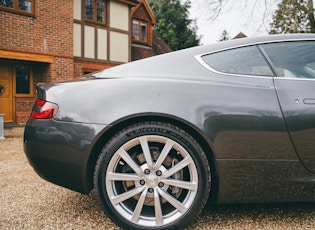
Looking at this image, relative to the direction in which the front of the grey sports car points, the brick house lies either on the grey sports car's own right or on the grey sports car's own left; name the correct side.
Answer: on the grey sports car's own left

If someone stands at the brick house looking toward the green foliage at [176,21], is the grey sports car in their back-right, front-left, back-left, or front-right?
back-right

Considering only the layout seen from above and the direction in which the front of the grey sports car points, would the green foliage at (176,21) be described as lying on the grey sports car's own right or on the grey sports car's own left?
on the grey sports car's own left

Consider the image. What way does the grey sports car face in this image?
to the viewer's right

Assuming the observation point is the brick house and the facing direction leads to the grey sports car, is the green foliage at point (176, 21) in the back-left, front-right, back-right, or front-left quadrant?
back-left
